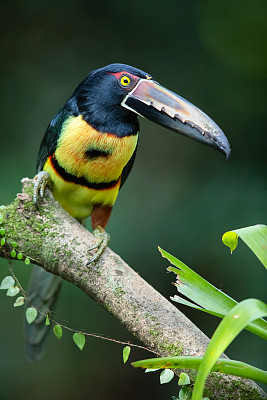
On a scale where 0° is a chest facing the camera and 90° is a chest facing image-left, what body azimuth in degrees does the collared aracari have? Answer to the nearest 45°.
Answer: approximately 315°

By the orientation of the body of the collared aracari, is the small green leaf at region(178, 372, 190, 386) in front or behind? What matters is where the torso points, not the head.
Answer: in front

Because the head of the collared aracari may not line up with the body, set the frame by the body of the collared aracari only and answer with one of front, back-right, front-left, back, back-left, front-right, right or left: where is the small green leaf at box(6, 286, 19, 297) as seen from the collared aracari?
front-right

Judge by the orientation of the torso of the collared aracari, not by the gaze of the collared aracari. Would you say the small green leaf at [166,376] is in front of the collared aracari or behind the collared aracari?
in front

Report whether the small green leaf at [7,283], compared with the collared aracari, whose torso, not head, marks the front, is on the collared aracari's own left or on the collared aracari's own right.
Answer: on the collared aracari's own right
